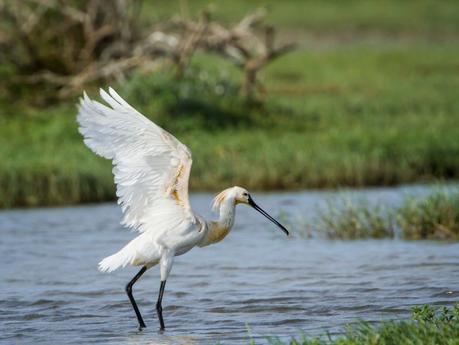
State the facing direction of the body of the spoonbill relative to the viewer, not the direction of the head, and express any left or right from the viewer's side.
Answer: facing to the right of the viewer
